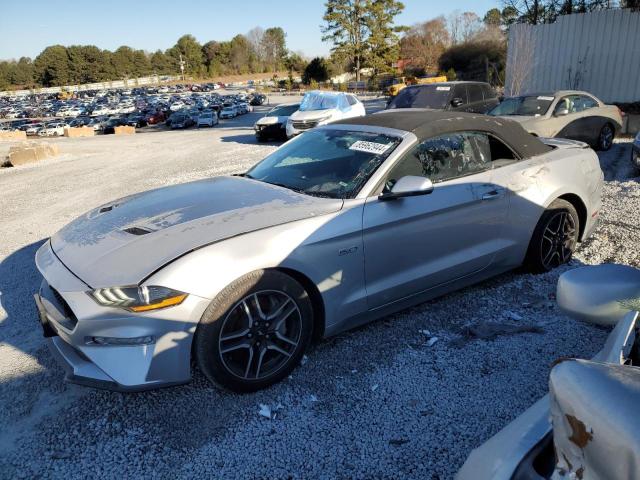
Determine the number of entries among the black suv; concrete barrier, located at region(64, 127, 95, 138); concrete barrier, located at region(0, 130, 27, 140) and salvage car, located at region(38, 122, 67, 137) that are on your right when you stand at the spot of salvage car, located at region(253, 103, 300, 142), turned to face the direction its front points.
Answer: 3

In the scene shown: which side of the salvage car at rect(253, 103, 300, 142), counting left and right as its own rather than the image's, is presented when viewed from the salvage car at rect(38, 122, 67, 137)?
right

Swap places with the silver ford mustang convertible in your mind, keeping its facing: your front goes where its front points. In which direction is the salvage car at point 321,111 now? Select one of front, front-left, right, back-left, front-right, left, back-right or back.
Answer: back-right

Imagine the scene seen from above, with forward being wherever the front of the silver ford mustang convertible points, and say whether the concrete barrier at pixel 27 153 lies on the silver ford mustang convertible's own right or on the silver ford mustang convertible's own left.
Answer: on the silver ford mustang convertible's own right

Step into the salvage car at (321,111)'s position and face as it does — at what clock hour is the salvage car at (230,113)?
the salvage car at (230,113) is roughly at 4 o'clock from the salvage car at (321,111).

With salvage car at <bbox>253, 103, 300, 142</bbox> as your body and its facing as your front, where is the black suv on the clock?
The black suv is roughly at 9 o'clock from the salvage car.

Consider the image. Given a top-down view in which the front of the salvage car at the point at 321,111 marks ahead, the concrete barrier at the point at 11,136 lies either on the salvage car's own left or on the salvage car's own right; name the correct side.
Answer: on the salvage car's own right

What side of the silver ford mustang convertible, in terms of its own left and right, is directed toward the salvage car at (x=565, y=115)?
back

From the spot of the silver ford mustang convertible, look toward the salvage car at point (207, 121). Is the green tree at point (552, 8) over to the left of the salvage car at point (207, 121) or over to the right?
right
